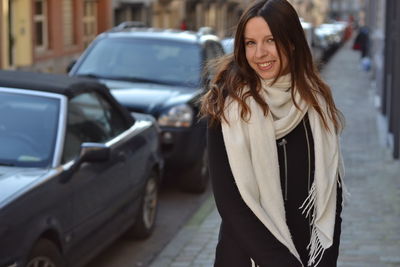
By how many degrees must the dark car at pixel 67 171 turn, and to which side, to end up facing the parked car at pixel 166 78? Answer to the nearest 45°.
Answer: approximately 135° to its right

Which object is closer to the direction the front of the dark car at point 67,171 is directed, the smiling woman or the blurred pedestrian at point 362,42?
the smiling woman

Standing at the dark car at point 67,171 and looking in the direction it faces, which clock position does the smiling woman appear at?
The smiling woman is roughly at 10 o'clock from the dark car.

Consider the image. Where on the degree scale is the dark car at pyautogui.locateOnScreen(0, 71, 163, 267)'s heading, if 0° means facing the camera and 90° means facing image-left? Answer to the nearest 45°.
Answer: approximately 45°

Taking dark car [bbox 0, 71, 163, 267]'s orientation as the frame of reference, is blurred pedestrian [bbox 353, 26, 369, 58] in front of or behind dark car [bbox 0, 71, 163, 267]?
behind

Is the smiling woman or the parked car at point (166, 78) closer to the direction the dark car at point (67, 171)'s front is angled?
the smiling woman

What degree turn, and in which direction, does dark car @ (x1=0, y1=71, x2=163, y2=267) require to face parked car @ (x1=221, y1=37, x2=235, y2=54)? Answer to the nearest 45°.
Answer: approximately 135° to its right
